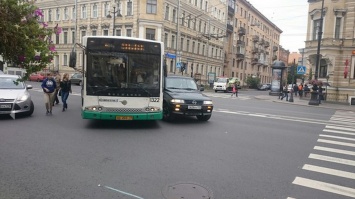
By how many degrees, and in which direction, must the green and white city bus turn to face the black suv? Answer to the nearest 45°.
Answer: approximately 45° to its left

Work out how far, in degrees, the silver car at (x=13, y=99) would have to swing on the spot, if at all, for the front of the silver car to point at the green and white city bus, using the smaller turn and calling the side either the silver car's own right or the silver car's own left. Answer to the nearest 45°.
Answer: approximately 45° to the silver car's own left

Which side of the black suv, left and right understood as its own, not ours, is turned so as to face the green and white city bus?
right

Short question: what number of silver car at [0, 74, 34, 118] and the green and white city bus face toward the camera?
2

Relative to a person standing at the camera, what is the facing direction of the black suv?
facing the viewer and to the right of the viewer

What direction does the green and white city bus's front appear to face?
toward the camera

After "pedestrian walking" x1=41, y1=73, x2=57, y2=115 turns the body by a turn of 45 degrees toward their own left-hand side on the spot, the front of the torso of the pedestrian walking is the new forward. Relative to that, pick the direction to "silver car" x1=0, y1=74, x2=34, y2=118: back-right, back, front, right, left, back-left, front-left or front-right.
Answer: right

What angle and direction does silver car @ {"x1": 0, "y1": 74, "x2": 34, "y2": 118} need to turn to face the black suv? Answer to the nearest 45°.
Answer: approximately 45° to its left

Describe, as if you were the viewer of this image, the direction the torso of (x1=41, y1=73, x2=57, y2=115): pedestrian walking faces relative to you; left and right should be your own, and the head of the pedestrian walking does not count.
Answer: facing the viewer
